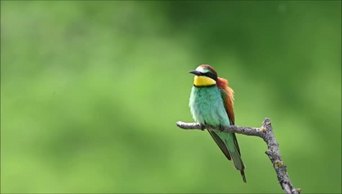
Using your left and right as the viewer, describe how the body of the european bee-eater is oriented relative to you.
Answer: facing the viewer and to the left of the viewer
